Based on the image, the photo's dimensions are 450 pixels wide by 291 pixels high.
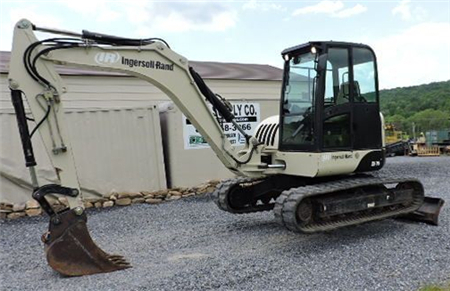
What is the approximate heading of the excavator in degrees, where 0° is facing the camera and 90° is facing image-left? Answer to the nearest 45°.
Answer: approximately 45°

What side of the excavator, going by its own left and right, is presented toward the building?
right

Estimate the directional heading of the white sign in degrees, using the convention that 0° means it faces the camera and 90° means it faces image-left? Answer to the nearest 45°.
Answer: approximately 0°

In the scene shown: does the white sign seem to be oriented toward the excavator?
yes
